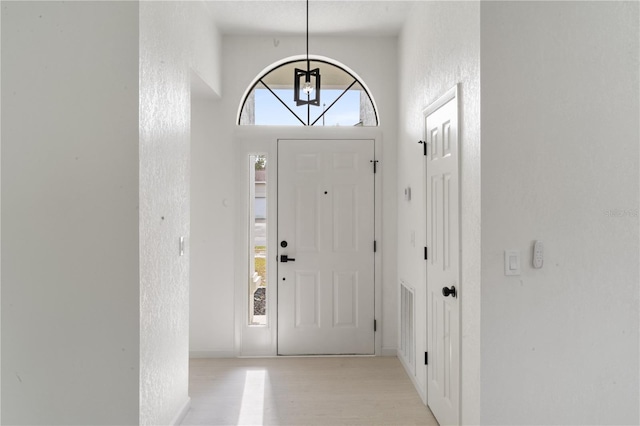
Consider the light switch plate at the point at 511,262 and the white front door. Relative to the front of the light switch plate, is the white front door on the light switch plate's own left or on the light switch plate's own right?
on the light switch plate's own right

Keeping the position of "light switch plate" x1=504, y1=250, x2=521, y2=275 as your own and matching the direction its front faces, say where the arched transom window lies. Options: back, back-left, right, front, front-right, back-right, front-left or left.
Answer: back-right

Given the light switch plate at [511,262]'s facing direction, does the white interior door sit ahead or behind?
behind

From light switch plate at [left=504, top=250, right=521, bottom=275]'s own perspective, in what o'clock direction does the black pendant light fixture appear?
The black pendant light fixture is roughly at 4 o'clock from the light switch plate.

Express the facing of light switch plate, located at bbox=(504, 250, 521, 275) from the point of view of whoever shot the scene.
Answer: facing the viewer
